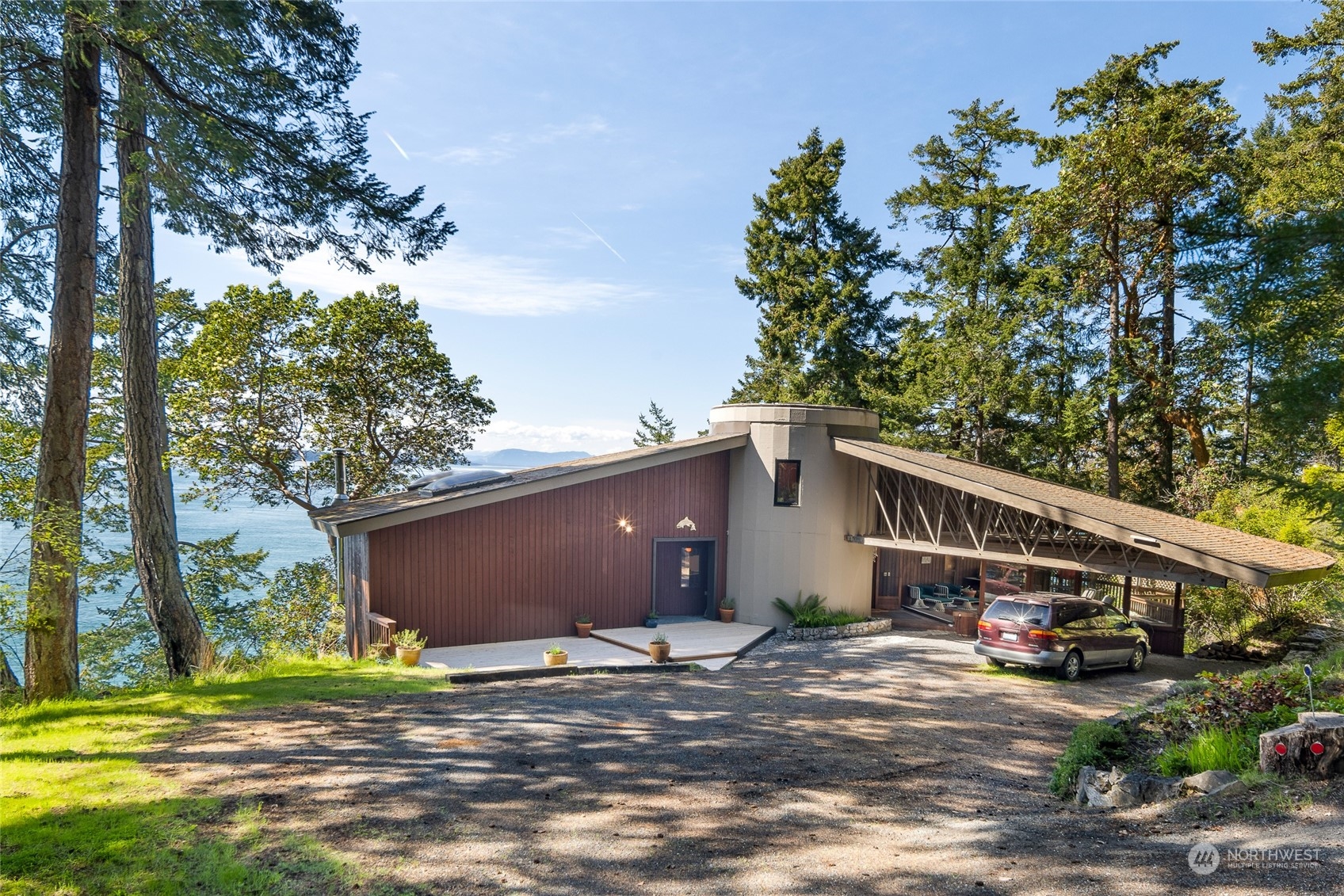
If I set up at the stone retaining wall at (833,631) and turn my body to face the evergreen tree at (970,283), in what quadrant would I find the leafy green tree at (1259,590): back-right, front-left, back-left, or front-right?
front-right

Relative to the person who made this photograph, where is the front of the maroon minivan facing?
facing away from the viewer and to the right of the viewer

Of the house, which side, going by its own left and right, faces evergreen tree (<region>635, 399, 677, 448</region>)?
back

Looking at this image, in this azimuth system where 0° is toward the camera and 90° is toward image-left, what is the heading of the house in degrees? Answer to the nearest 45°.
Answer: approximately 0°

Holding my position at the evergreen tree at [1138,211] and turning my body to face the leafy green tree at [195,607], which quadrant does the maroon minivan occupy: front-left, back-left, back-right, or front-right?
front-left

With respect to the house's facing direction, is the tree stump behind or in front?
in front

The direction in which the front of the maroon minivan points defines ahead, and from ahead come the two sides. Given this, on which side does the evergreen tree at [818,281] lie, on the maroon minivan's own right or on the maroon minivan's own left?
on the maroon minivan's own left
